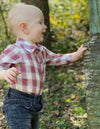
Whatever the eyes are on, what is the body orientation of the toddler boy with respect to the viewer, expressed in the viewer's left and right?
facing the viewer and to the right of the viewer

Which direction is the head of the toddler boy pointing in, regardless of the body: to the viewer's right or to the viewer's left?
to the viewer's right

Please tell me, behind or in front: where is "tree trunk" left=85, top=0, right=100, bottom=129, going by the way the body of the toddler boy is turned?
in front
